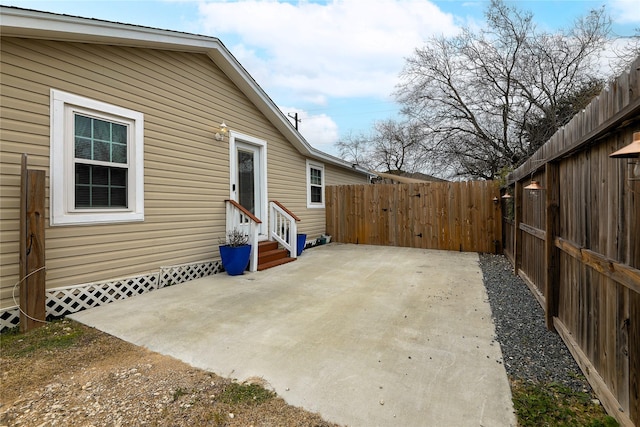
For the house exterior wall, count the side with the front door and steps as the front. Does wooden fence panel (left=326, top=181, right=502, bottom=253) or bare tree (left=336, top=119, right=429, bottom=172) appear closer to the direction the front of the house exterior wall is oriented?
the wooden fence panel

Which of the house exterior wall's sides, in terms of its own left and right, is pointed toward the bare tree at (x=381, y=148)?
left

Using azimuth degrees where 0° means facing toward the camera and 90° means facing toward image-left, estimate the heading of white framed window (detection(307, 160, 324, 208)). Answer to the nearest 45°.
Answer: approximately 315°

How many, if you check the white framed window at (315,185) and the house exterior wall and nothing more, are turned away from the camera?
0

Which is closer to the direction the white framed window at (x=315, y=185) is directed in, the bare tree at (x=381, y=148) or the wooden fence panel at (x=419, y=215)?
the wooden fence panel

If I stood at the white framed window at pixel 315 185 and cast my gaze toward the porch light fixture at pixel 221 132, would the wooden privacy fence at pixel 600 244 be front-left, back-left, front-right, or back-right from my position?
front-left

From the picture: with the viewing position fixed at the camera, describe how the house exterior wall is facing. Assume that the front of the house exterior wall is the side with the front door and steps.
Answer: facing the viewer and to the right of the viewer

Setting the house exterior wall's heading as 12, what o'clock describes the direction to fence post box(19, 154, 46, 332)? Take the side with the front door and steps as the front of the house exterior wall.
The fence post is roughly at 3 o'clock from the house exterior wall.

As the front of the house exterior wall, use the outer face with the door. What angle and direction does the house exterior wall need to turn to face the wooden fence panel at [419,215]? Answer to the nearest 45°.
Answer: approximately 45° to its left

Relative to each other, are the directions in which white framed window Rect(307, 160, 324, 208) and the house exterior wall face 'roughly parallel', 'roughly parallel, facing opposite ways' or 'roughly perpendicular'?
roughly parallel

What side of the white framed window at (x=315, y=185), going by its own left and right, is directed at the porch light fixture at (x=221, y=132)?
right
